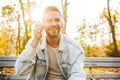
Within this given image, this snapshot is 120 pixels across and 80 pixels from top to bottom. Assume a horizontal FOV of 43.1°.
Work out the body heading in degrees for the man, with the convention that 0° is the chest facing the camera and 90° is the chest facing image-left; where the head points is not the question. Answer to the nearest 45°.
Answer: approximately 0°

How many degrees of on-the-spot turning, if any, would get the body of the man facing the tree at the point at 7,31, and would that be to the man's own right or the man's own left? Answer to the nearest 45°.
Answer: approximately 180°
